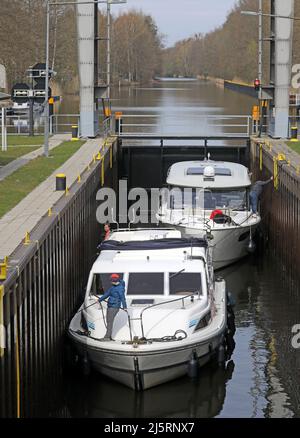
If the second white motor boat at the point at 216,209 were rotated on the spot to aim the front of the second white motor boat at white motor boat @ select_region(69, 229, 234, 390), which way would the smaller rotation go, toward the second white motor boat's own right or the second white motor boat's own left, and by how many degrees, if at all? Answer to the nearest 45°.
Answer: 0° — it already faces it

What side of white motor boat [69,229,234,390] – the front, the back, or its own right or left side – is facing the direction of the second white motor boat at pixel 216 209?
back

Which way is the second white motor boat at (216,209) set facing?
toward the camera

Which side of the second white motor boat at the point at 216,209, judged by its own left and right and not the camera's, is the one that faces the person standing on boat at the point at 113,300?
front

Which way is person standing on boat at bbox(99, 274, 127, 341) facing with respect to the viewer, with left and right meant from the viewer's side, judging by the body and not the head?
facing the viewer and to the left of the viewer

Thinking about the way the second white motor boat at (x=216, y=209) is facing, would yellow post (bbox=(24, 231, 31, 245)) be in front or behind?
in front

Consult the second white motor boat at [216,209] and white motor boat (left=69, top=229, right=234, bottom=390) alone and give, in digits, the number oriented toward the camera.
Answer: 2

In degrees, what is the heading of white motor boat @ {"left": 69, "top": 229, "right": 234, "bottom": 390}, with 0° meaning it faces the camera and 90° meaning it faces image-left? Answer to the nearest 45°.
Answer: approximately 0°

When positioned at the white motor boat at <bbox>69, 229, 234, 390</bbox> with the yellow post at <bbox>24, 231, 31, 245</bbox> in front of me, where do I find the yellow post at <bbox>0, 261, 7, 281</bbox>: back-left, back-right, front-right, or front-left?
front-left

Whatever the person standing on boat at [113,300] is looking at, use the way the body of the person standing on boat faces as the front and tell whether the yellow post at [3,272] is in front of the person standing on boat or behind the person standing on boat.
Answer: in front

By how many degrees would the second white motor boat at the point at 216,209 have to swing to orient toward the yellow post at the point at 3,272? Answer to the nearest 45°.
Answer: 0° — it already faces it
